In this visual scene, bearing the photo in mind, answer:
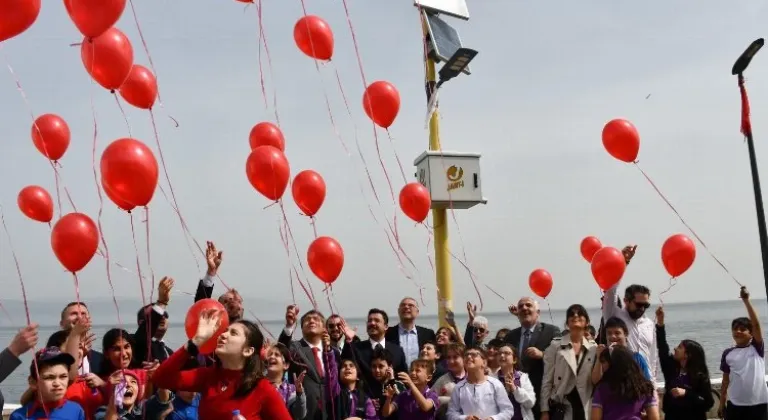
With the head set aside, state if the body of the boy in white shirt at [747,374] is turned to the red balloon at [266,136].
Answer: no

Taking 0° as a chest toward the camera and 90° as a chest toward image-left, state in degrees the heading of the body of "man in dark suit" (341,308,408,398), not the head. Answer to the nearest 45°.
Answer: approximately 0°

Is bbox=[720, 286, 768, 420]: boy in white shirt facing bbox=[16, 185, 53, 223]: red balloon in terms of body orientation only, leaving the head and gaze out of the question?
no

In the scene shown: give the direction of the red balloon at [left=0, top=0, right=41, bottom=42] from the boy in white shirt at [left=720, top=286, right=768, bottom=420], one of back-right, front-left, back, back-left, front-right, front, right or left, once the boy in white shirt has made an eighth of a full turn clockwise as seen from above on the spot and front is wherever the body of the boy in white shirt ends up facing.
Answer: front

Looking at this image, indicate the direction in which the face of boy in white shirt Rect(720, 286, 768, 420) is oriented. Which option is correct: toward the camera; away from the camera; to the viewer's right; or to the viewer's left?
toward the camera

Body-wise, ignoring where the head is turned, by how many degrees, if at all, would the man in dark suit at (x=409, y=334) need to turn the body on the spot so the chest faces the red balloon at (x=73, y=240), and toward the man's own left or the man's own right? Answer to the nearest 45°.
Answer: approximately 45° to the man's own right

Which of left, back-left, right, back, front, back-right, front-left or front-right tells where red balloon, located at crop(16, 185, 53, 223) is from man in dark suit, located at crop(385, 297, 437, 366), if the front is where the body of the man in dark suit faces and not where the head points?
right

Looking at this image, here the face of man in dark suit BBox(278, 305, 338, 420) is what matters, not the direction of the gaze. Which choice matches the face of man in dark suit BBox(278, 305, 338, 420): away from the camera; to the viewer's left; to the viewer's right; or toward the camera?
toward the camera

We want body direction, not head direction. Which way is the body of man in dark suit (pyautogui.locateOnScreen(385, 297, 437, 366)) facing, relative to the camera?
toward the camera

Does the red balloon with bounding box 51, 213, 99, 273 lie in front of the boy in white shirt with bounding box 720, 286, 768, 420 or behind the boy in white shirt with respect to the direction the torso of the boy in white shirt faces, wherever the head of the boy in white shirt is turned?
in front

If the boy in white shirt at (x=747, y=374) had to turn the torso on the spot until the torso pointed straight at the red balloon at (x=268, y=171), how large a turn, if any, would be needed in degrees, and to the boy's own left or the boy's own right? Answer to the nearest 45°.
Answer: approximately 45° to the boy's own right

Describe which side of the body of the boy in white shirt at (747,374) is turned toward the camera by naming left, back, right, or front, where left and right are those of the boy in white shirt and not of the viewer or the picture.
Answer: front

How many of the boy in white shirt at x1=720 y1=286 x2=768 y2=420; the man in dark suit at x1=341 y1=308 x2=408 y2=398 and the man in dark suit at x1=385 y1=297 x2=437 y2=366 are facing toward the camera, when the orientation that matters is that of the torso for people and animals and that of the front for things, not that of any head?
3

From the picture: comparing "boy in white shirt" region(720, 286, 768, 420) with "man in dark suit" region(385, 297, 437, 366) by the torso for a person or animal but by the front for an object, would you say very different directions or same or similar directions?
same or similar directions

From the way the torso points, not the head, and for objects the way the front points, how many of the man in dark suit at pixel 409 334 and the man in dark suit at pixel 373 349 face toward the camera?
2

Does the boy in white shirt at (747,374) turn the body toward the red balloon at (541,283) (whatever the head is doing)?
no
